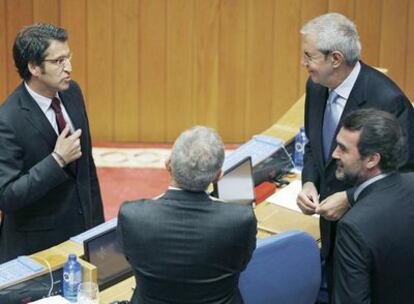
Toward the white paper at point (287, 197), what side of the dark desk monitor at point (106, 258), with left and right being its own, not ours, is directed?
left

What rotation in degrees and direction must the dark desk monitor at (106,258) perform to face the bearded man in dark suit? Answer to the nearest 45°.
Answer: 0° — it already faces them

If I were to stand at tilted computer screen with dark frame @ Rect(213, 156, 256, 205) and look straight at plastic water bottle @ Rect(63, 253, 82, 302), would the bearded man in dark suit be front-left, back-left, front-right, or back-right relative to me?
front-left

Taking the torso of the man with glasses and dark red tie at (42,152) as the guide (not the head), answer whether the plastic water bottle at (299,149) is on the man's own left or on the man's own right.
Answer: on the man's own left

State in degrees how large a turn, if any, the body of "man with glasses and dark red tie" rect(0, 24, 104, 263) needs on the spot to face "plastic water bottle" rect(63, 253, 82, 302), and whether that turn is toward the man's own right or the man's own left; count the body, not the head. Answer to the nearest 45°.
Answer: approximately 45° to the man's own right

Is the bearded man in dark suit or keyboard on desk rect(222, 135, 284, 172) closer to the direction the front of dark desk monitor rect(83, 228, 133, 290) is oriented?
the bearded man in dark suit

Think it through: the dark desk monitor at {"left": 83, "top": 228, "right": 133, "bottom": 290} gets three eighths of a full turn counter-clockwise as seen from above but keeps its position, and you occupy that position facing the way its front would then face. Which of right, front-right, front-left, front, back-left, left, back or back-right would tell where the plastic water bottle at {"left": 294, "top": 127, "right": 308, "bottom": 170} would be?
front-right

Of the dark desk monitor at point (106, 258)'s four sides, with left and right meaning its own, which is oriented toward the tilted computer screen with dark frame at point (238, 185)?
left

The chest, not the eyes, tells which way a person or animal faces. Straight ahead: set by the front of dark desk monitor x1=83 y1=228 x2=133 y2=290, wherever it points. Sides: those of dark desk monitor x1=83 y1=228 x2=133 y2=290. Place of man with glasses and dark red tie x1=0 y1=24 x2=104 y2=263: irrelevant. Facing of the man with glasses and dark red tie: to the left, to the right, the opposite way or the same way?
the same way

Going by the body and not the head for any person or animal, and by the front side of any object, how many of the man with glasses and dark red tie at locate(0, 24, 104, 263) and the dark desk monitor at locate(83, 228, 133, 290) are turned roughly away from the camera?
0

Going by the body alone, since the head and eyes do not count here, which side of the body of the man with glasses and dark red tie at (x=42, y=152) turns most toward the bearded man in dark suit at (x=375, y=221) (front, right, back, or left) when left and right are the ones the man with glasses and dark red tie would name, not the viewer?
front

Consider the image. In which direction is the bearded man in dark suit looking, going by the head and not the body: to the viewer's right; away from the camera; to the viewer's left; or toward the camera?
to the viewer's left
